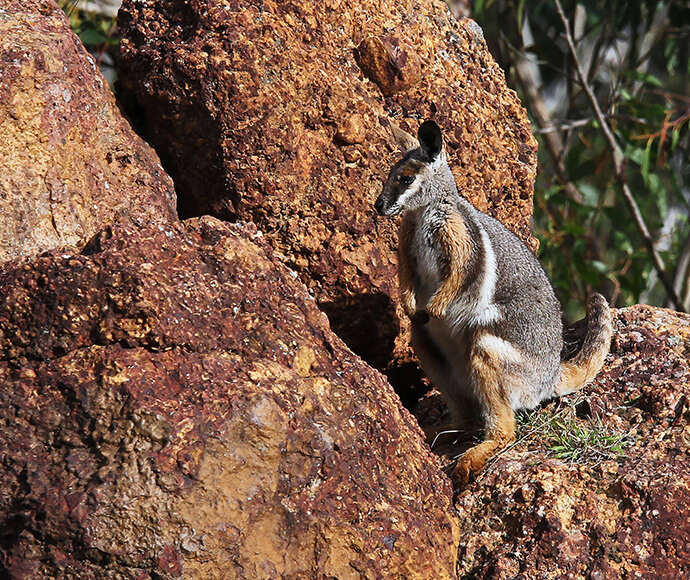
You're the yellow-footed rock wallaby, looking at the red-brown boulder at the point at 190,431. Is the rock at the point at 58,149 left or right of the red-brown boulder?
right

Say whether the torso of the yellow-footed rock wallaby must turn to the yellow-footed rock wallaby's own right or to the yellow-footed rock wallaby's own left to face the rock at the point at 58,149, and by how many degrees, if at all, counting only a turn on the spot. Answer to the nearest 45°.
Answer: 0° — it already faces it

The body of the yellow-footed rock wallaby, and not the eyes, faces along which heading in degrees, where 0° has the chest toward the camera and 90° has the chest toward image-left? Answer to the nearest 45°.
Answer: approximately 45°

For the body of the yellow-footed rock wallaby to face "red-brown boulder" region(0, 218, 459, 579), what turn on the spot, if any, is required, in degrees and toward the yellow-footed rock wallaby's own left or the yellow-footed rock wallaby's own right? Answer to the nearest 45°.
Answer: approximately 45° to the yellow-footed rock wallaby's own left

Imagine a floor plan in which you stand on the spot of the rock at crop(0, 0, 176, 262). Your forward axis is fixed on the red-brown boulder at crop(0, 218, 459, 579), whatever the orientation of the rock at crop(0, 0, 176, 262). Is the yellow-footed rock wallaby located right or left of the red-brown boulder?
left

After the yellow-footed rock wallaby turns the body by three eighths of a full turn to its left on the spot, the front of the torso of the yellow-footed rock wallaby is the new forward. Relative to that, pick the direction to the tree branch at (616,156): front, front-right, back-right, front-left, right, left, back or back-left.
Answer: left
